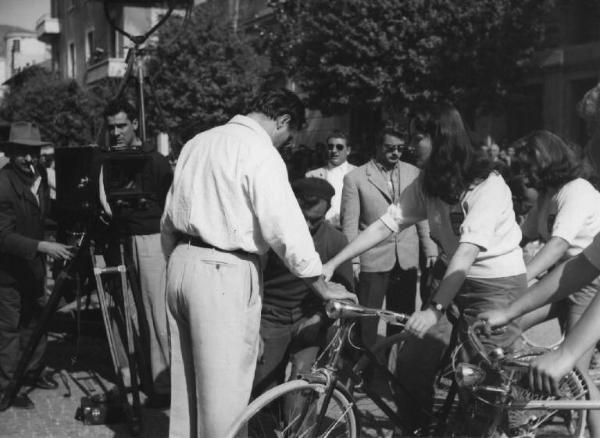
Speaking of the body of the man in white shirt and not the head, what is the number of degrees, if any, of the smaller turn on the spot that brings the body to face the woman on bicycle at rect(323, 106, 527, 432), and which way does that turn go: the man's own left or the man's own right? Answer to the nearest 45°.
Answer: approximately 45° to the man's own right

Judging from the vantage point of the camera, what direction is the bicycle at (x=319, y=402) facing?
facing the viewer and to the left of the viewer

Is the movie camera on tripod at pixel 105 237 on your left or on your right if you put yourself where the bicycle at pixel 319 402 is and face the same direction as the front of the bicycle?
on your right

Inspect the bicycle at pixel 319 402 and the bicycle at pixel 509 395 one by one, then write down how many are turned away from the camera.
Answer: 0

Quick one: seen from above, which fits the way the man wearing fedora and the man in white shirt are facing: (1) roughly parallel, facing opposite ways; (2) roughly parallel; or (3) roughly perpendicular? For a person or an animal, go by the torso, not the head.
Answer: roughly perpendicular

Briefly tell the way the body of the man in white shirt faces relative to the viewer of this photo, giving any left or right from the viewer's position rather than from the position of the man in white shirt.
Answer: facing away from the viewer and to the right of the viewer

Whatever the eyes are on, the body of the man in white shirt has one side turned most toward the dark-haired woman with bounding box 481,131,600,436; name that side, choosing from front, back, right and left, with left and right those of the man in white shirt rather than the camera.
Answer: front

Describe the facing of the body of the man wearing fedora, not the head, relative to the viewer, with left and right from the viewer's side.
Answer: facing the viewer and to the right of the viewer

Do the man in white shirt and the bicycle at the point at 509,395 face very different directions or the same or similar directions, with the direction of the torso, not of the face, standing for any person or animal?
very different directions

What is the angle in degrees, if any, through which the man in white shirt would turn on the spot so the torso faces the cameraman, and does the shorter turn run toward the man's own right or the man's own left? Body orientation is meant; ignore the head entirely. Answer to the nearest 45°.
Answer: approximately 45° to the man's own left

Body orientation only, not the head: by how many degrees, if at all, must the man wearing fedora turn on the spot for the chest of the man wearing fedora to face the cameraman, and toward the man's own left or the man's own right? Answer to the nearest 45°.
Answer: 0° — they already face them

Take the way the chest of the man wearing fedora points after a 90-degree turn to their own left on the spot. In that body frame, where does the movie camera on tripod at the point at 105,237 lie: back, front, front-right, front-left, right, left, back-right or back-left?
right
